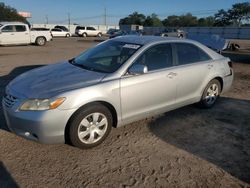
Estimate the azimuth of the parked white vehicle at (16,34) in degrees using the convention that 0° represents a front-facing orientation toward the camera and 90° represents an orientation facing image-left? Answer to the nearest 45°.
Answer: approximately 90°

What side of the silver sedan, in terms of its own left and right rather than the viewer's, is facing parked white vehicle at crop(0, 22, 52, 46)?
right

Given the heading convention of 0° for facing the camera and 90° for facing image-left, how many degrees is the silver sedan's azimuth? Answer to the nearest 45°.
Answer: approximately 45°

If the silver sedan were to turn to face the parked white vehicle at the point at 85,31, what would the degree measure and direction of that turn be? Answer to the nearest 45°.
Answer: approximately 135° to its right

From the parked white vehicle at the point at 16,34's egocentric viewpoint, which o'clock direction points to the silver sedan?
The silver sedan is roughly at 9 o'clock from the parked white vehicle.
